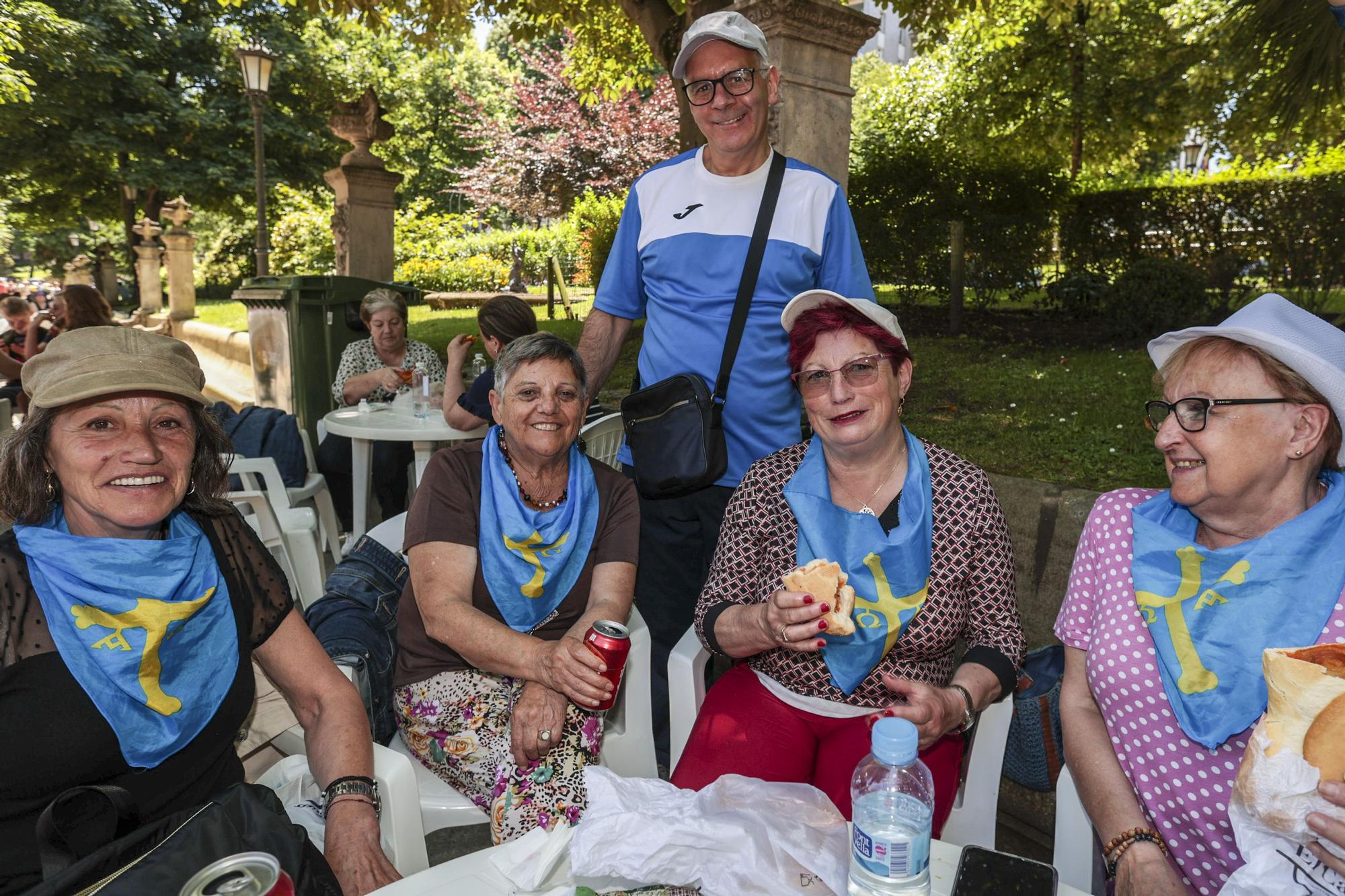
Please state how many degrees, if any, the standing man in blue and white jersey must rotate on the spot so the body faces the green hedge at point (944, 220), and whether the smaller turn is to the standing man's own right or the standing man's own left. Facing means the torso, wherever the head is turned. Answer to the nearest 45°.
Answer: approximately 180°

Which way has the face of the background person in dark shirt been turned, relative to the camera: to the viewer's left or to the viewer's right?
to the viewer's left

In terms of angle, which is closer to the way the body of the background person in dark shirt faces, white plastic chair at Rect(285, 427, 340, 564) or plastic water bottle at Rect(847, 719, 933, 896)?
the white plastic chair

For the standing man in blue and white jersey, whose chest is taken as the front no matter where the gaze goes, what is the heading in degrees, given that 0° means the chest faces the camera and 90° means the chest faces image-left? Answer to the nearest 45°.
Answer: approximately 0°

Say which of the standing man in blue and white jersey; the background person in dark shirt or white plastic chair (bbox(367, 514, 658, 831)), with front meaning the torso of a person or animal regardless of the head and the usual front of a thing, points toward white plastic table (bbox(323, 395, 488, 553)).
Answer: the background person in dark shirt

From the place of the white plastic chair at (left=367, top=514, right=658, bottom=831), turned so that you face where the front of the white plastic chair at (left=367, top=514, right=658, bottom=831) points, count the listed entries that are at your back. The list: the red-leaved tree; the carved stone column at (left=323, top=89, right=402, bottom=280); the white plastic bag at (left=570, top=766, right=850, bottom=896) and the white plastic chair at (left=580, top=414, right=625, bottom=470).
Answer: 3

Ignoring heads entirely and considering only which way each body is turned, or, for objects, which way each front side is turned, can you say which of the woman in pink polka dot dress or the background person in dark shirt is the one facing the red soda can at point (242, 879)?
the woman in pink polka dot dress

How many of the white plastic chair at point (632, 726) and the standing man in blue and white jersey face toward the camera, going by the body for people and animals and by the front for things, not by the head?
2

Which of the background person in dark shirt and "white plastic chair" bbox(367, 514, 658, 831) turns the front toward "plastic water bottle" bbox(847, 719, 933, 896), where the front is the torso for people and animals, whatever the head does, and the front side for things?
the white plastic chair

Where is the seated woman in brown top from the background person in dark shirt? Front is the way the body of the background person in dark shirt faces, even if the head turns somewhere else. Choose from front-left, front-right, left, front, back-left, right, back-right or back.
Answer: back-left

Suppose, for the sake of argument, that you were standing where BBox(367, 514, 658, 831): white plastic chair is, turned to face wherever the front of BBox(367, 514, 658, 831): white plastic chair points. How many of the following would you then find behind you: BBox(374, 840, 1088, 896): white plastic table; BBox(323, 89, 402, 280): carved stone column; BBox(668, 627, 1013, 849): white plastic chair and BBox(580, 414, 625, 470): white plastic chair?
2
